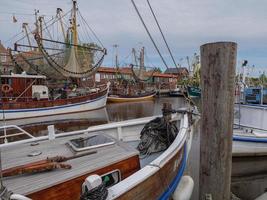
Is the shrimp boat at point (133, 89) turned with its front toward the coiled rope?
no

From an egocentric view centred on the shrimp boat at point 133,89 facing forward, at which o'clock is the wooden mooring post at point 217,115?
The wooden mooring post is roughly at 3 o'clock from the shrimp boat.

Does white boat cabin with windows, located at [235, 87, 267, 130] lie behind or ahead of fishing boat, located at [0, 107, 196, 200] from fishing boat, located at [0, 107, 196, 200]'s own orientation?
ahead

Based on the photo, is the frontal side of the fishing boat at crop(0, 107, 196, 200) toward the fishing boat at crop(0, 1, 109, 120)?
no

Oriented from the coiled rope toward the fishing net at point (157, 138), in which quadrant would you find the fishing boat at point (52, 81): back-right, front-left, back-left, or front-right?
front-left

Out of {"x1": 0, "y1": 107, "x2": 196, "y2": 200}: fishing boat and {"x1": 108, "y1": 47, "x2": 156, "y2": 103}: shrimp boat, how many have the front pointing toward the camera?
0

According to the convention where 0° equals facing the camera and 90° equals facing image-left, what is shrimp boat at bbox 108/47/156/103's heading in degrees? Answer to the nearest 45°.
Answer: approximately 270°

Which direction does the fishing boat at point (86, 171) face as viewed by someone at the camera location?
facing away from the viewer and to the right of the viewer

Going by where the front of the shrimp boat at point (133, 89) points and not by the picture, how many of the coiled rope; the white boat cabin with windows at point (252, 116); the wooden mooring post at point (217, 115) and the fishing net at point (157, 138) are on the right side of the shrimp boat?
4

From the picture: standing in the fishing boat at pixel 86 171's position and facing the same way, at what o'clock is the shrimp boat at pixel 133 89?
The shrimp boat is roughly at 11 o'clock from the fishing boat.
